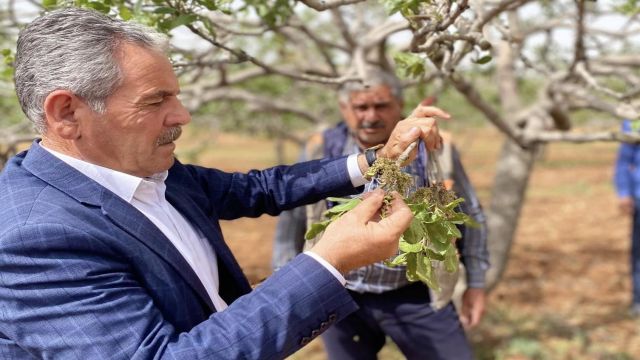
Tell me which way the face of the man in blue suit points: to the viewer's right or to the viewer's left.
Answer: to the viewer's right

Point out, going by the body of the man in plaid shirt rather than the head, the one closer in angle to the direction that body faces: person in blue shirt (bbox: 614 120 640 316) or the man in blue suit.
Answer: the man in blue suit

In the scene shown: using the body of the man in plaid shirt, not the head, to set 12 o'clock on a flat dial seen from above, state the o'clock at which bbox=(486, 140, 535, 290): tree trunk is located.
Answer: The tree trunk is roughly at 7 o'clock from the man in plaid shirt.

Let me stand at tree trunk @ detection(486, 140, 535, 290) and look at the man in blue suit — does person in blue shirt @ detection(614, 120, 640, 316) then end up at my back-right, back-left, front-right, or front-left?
back-left

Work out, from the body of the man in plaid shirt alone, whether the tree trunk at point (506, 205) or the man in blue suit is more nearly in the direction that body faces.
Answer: the man in blue suit

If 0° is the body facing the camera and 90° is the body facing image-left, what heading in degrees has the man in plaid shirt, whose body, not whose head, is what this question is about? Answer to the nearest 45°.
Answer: approximately 0°

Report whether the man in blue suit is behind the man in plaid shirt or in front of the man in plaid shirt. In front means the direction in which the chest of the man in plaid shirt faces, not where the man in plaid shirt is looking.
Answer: in front

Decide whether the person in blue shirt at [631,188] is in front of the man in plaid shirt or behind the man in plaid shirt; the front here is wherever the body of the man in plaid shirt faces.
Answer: behind
